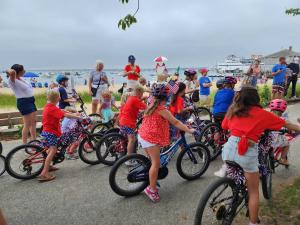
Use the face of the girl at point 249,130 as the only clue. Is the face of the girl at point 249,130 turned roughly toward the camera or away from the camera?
away from the camera

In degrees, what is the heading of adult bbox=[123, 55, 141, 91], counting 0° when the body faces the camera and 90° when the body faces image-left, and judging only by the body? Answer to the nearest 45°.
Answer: approximately 0°

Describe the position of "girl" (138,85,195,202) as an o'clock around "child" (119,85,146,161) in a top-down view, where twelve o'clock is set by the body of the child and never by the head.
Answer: The girl is roughly at 4 o'clock from the child.

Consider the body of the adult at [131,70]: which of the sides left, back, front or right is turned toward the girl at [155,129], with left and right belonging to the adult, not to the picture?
front

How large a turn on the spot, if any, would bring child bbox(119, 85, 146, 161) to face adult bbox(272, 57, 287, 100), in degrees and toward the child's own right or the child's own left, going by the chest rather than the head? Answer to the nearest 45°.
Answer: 0° — they already face them

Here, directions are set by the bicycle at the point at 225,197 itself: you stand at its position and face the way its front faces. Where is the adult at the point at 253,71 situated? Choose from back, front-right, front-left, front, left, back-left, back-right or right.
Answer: front-left

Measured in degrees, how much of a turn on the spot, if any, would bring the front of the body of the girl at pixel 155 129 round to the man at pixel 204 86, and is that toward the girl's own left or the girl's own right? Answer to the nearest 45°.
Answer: approximately 45° to the girl's own left

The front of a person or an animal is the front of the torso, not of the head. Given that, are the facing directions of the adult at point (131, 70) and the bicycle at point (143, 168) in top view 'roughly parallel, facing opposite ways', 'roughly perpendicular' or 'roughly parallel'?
roughly perpendicular

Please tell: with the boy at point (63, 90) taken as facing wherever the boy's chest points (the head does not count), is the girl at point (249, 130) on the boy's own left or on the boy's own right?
on the boy's own right

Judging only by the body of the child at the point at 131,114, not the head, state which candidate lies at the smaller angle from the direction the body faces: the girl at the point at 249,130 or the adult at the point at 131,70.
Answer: the adult

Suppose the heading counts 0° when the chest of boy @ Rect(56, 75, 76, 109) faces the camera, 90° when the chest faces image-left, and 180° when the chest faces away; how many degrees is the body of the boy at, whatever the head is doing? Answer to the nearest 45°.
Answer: approximately 270°

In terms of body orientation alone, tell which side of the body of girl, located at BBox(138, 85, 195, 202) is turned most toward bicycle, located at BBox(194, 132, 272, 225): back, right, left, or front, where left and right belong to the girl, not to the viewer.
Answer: right

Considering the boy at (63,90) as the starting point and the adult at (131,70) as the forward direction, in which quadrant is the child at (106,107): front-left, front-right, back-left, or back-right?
front-right
